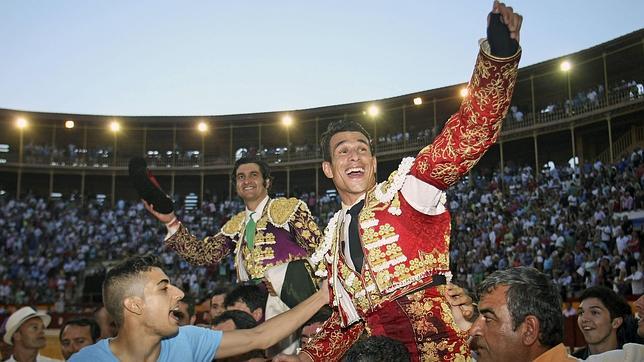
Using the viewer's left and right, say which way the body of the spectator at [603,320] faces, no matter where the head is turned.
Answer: facing the viewer and to the left of the viewer

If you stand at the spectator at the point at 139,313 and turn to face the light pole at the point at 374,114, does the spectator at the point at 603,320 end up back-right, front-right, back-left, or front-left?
front-right

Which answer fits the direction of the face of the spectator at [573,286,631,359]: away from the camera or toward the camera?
toward the camera

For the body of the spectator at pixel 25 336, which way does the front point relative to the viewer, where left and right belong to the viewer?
facing the viewer and to the right of the viewer

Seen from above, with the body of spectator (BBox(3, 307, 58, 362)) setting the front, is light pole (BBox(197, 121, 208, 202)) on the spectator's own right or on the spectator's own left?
on the spectator's own left

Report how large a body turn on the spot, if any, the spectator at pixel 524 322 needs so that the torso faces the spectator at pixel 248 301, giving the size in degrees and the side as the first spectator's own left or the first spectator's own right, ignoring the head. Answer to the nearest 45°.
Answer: approximately 45° to the first spectator's own right

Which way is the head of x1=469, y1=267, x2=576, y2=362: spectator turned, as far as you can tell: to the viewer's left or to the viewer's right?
to the viewer's left

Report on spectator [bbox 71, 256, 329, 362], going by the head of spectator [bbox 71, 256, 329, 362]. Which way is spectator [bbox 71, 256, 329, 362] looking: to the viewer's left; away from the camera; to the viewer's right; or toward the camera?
to the viewer's right

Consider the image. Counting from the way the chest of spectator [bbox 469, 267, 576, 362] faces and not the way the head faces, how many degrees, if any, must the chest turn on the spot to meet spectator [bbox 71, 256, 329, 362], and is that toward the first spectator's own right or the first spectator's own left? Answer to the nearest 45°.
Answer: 0° — they already face them

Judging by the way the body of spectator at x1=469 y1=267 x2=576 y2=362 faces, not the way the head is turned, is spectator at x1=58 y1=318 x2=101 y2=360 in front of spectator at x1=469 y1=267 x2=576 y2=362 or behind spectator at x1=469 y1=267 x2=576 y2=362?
in front

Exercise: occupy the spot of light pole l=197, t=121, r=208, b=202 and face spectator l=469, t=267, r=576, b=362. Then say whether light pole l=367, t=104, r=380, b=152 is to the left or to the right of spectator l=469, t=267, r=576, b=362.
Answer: left

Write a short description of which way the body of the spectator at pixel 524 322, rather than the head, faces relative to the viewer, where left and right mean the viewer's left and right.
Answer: facing to the left of the viewer

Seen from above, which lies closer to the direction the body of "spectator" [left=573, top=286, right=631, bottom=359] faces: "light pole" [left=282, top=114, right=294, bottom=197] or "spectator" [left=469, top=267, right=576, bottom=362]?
the spectator

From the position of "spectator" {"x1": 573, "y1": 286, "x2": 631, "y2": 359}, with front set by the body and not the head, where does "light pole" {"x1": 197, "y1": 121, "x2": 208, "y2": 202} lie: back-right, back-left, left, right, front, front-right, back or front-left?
right
